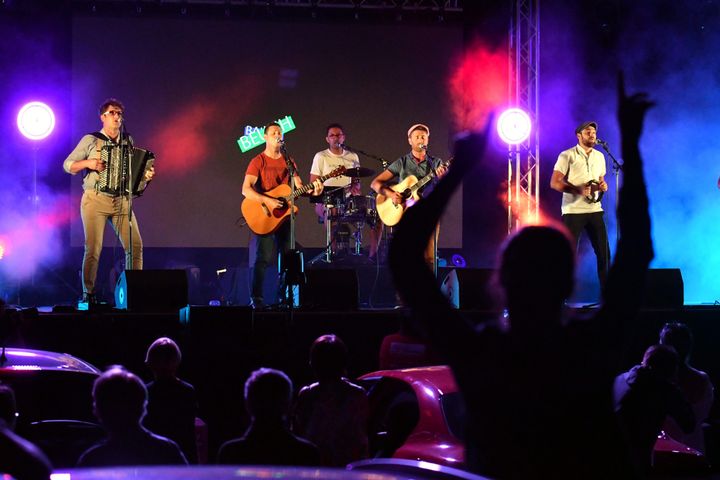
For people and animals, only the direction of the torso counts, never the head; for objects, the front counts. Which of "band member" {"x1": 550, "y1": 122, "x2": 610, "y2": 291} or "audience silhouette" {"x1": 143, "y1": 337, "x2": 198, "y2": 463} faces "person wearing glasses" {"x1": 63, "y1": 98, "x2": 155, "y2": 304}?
the audience silhouette

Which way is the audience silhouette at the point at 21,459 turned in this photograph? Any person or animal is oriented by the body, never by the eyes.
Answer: away from the camera

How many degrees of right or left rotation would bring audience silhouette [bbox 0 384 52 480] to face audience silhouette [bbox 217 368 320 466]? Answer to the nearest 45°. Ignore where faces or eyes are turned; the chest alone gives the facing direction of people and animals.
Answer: approximately 45° to their right

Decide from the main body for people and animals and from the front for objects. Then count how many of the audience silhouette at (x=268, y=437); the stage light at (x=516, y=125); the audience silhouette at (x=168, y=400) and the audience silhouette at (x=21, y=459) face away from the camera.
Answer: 3

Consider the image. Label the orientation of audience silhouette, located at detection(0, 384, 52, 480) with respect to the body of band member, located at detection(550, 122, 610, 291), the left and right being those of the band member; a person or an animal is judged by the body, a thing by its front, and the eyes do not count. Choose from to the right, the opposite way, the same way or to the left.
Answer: the opposite way

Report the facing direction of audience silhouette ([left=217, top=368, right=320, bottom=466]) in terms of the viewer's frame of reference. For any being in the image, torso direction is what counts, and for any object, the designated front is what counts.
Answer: facing away from the viewer

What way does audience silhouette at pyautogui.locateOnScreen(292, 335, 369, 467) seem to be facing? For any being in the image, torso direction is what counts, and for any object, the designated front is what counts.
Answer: away from the camera

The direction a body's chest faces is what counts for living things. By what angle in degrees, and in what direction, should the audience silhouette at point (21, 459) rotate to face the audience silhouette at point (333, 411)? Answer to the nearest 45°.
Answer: approximately 45° to their right

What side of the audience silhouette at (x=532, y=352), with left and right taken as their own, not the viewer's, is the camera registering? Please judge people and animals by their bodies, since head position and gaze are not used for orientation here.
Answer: back

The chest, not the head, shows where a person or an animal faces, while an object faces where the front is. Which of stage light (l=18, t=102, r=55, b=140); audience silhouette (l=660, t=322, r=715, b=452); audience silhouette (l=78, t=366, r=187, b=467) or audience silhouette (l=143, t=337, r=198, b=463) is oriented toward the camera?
the stage light

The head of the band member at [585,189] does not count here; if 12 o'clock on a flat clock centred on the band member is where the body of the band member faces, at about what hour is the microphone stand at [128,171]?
The microphone stand is roughly at 4 o'clock from the band member.

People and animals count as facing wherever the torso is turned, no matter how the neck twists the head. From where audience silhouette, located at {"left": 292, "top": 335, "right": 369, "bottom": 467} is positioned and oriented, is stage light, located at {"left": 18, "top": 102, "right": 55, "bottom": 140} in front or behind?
in front

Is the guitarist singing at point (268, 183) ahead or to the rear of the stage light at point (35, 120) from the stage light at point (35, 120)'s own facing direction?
ahead

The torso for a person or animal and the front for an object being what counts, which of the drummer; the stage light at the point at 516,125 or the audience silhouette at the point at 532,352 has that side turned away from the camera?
the audience silhouette

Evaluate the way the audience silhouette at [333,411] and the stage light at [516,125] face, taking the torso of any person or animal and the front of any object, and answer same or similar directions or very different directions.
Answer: very different directions
